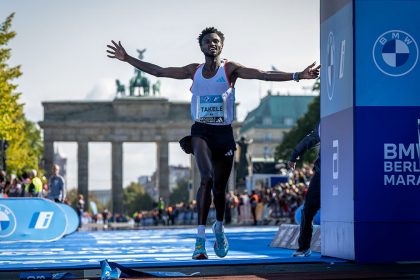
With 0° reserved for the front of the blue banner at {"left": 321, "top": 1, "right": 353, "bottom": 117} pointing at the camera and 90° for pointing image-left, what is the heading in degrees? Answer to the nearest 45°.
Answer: approximately 90°

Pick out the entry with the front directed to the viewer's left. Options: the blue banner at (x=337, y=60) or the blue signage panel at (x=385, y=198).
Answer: the blue banner

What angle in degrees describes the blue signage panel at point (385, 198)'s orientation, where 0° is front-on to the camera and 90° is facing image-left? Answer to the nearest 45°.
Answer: approximately 0°

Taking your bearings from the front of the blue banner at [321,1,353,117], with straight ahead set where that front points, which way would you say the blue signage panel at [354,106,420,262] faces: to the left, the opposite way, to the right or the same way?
to the left

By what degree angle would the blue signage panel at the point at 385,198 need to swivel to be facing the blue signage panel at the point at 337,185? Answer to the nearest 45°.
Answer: approximately 135° to its right

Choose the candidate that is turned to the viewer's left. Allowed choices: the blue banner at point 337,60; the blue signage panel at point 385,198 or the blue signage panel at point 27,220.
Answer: the blue banner

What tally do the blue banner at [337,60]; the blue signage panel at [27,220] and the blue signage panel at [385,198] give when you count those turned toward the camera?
2
